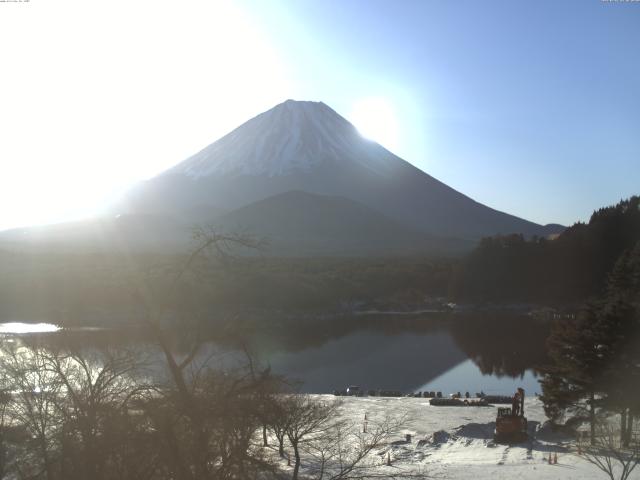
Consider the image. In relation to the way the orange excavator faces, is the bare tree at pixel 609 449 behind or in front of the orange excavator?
behind

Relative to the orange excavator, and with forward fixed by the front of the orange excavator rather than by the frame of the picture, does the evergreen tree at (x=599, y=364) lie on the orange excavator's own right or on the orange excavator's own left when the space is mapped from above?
on the orange excavator's own right

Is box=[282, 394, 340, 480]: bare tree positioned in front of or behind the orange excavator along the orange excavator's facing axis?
behind

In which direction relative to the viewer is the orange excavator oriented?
away from the camera

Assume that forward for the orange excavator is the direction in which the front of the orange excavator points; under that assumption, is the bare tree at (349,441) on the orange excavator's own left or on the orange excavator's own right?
on the orange excavator's own left
